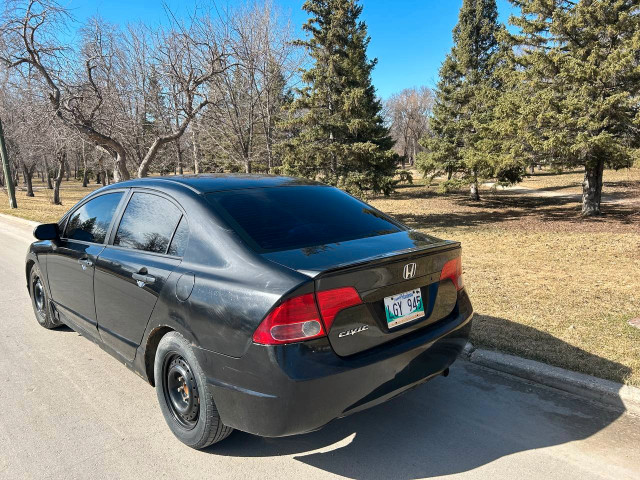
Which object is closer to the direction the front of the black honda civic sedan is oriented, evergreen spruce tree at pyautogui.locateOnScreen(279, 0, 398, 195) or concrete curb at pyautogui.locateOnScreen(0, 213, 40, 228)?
the concrete curb

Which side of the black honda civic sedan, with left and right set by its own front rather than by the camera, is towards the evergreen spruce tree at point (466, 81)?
right

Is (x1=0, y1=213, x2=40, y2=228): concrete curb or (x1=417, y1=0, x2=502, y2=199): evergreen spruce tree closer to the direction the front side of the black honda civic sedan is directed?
the concrete curb

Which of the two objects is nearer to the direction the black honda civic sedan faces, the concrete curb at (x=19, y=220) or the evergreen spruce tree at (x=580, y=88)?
the concrete curb

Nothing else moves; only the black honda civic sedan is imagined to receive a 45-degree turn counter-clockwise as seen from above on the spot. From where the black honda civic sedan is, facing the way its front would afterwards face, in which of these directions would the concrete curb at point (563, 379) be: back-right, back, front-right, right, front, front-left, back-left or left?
back

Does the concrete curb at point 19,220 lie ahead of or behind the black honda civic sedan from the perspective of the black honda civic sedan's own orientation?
ahead

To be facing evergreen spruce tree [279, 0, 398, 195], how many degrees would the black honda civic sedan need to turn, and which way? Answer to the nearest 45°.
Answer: approximately 45° to its right

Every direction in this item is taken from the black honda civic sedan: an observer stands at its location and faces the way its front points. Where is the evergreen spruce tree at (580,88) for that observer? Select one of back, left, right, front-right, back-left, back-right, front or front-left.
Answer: right

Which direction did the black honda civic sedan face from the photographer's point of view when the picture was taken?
facing away from the viewer and to the left of the viewer
